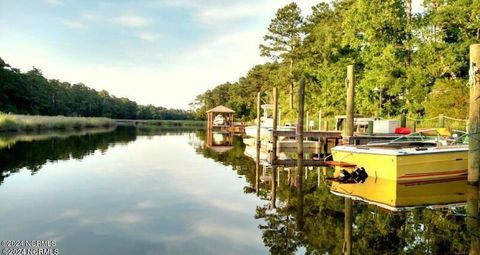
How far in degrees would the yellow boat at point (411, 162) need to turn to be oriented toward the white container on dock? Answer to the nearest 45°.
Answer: approximately 45° to its left

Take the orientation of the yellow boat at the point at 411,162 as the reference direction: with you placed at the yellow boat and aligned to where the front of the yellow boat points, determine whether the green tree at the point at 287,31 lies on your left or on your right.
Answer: on your left

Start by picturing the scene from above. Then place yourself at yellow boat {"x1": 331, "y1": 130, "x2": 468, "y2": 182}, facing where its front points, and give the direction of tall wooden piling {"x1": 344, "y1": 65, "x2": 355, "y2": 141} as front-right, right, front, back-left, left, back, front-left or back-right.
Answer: left

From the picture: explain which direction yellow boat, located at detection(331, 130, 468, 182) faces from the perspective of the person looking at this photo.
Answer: facing away from the viewer and to the right of the viewer
